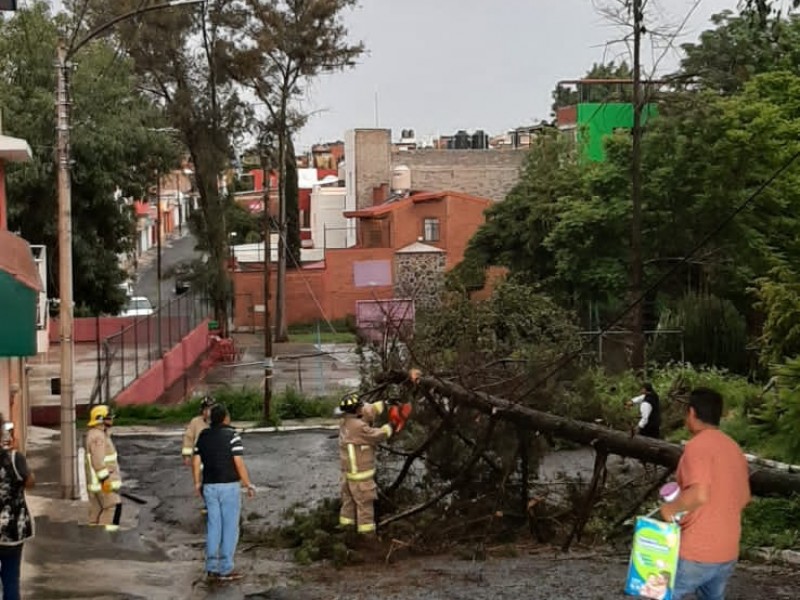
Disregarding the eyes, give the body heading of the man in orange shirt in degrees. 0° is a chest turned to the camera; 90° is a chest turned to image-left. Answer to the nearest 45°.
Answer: approximately 135°

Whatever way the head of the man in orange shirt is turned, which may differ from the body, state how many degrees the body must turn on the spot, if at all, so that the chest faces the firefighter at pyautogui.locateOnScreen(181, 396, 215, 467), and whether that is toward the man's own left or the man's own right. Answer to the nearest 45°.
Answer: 0° — they already face them

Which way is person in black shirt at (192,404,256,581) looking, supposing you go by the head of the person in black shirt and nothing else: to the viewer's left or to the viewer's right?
to the viewer's right

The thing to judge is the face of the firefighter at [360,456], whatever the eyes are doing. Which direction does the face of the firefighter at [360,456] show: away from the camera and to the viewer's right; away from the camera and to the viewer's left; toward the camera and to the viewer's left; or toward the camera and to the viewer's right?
away from the camera and to the viewer's right

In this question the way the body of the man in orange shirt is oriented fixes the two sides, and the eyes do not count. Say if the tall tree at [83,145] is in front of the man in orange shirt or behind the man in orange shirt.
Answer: in front

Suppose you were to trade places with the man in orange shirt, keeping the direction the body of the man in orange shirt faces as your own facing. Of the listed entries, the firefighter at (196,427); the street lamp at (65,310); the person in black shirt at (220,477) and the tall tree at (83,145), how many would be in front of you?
4

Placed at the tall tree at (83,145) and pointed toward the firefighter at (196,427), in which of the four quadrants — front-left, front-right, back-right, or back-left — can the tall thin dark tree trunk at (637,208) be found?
front-left

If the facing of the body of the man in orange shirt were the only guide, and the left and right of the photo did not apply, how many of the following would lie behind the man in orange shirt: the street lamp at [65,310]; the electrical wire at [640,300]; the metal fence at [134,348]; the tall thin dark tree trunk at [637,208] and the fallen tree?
0
